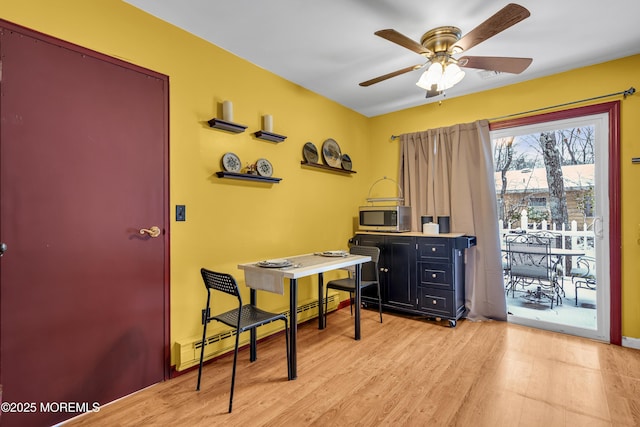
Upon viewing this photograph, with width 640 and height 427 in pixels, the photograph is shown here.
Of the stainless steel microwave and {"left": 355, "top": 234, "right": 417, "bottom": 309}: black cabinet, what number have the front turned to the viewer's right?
0

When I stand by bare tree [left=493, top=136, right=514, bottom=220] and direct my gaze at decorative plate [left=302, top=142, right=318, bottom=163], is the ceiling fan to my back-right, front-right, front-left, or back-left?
front-left

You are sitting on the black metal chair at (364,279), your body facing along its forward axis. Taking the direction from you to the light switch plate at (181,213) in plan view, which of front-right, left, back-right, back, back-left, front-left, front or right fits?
front

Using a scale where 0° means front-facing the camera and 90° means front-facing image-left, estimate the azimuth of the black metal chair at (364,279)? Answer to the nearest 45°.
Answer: approximately 45°

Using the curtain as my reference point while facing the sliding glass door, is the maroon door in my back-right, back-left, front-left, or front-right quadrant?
back-right

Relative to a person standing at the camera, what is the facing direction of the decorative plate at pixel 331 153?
facing the viewer and to the right of the viewer

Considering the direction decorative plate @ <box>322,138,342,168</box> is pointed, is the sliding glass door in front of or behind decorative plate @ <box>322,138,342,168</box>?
in front

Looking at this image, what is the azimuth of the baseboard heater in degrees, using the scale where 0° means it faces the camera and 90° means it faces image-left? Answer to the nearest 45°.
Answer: approximately 315°

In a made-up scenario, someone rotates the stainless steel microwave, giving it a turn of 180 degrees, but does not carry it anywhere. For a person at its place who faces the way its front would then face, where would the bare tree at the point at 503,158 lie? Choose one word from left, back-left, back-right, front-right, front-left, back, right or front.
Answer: front-right

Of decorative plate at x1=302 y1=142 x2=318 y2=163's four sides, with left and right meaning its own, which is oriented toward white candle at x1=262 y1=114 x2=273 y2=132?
right

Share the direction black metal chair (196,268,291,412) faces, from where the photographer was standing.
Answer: facing away from the viewer and to the right of the viewer

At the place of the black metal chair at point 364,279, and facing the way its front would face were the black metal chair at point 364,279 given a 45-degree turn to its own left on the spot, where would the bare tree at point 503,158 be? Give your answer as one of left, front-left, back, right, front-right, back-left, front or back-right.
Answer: left

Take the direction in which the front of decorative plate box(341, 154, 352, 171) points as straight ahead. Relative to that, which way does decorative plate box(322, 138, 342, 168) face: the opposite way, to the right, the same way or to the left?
the same way

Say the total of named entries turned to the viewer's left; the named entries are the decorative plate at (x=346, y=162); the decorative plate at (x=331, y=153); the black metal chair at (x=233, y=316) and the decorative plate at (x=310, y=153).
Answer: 0

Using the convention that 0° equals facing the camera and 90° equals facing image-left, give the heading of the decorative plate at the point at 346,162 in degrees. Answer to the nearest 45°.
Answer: approximately 315°

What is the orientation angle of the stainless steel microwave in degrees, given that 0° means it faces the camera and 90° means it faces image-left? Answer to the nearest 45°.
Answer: approximately 45°

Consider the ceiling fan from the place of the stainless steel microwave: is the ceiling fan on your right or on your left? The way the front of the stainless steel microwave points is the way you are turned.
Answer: on your left
